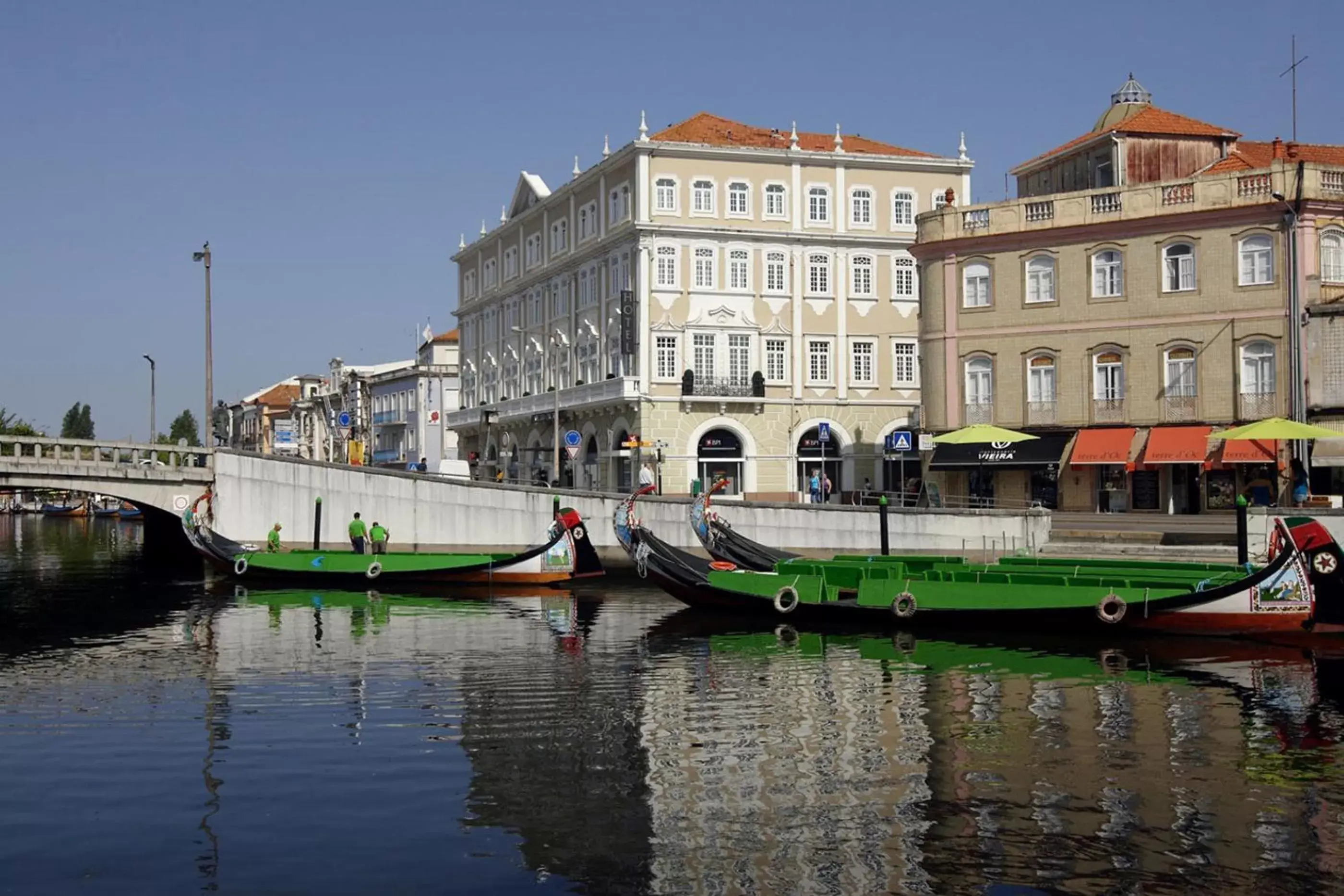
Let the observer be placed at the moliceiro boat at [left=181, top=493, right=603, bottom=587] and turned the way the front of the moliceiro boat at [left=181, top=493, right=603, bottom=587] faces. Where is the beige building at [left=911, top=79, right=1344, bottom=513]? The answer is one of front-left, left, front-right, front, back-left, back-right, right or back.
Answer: back

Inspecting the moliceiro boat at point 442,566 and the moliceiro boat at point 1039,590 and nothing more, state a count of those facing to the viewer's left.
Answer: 2

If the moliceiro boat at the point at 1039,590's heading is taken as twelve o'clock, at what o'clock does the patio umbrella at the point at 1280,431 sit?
The patio umbrella is roughly at 4 o'clock from the moliceiro boat.

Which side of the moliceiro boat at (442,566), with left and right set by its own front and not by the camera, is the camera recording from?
left

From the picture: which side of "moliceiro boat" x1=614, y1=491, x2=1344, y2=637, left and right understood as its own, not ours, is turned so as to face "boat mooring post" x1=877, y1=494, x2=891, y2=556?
right

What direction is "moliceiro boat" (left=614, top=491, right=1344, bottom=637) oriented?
to the viewer's left

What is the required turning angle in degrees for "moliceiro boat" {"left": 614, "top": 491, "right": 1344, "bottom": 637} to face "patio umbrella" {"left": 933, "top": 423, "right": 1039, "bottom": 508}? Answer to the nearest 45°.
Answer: approximately 90° to its right

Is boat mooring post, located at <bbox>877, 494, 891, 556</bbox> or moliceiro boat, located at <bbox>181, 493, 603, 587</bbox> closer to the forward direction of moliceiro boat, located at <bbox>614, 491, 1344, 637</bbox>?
the moliceiro boat

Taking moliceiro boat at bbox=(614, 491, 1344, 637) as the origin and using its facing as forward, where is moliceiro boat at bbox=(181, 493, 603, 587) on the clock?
moliceiro boat at bbox=(181, 493, 603, 587) is roughly at 1 o'clock from moliceiro boat at bbox=(614, 491, 1344, 637).

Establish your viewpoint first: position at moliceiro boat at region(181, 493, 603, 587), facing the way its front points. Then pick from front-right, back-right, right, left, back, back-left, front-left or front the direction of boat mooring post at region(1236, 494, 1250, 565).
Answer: back-left
